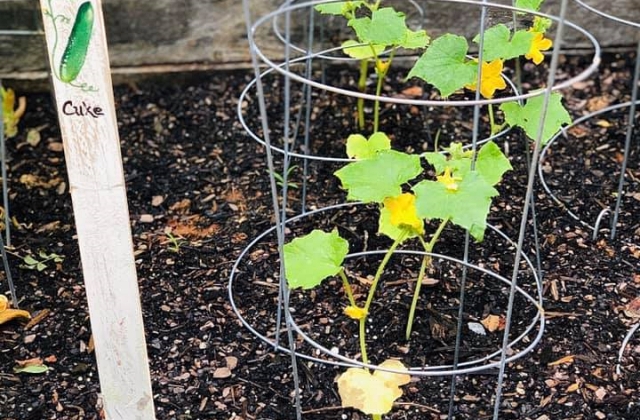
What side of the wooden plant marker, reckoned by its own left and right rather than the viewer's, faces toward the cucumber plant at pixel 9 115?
back

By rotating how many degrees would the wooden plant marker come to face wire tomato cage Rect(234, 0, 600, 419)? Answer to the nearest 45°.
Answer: approximately 135° to its left

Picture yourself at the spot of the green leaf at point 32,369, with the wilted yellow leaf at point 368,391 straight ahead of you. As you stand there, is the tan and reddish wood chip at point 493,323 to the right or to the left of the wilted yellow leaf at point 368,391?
left

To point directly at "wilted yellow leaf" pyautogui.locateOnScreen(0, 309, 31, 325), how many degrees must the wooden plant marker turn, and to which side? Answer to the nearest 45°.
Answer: approximately 135° to its right

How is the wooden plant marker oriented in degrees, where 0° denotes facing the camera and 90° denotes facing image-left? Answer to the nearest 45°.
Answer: approximately 0°

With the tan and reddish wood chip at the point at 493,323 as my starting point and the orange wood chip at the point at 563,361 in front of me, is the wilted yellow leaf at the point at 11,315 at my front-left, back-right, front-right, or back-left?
back-right

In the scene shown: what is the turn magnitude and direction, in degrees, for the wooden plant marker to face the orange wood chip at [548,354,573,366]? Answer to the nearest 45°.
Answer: approximately 90° to its left
